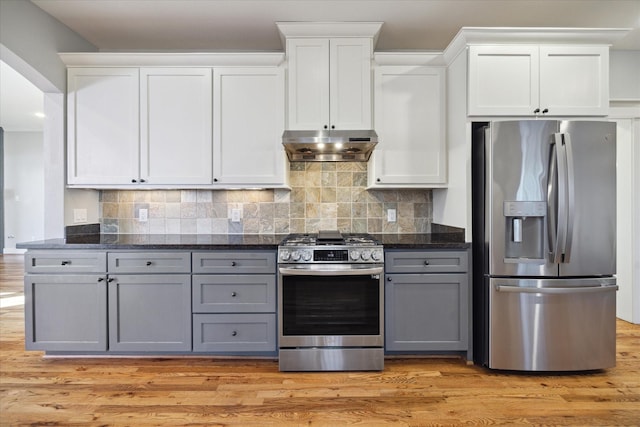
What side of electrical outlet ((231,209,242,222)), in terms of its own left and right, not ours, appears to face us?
front

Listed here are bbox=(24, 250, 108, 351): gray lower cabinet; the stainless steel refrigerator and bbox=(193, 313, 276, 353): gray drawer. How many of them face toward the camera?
3

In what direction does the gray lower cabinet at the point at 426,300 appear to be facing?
toward the camera

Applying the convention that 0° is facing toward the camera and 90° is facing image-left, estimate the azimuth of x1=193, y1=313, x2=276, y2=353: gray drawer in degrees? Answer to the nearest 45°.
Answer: approximately 0°

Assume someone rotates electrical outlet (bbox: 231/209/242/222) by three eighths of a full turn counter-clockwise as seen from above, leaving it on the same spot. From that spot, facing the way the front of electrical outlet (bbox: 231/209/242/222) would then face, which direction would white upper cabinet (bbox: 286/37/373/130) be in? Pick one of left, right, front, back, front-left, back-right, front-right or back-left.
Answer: right

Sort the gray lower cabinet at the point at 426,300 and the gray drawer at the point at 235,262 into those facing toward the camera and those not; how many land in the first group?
2

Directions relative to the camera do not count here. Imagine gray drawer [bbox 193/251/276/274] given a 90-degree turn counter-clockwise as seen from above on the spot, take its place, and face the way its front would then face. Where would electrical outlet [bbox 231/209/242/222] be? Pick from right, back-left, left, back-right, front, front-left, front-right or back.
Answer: left

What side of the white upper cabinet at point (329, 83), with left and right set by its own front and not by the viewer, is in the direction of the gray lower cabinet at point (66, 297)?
right

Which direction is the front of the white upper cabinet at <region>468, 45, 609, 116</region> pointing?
toward the camera

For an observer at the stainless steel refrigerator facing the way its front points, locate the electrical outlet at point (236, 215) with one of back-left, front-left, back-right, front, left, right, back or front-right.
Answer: right

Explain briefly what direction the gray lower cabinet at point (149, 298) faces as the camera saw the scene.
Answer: facing the viewer

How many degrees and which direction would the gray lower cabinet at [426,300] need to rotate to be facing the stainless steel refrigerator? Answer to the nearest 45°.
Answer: approximately 90° to its left

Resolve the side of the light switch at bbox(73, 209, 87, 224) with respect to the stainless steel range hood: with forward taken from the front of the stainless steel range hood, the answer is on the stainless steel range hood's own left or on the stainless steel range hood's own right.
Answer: on the stainless steel range hood's own right
